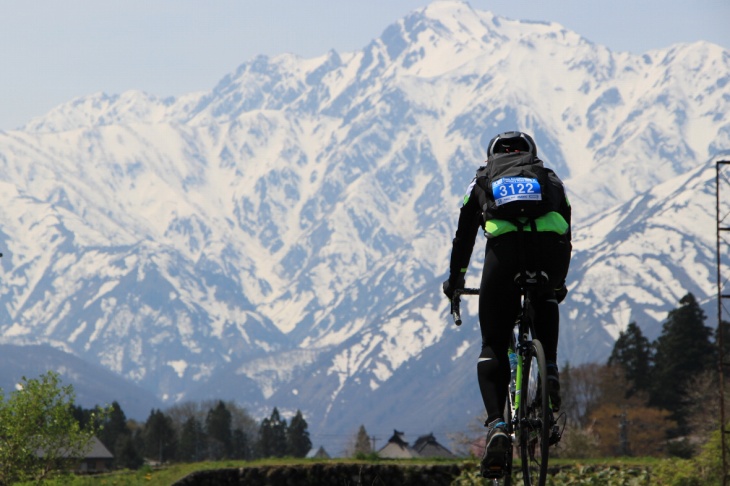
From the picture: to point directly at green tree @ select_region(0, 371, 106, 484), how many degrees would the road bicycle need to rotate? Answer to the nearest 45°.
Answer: approximately 45° to its left

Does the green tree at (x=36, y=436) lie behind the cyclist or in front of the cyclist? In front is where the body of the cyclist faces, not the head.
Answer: in front

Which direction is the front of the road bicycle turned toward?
away from the camera

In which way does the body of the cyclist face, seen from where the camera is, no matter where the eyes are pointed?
away from the camera
